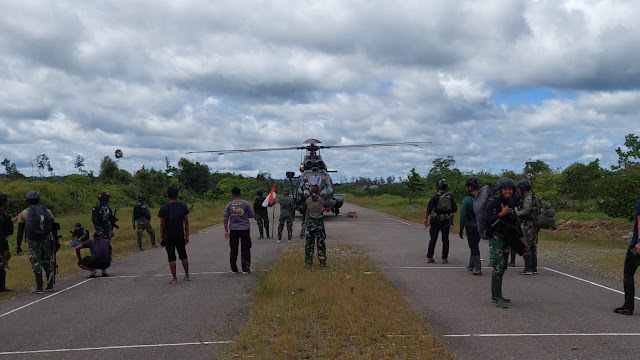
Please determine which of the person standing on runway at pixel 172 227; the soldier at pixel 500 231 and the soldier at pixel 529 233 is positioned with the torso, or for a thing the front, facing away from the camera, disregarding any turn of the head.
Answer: the person standing on runway

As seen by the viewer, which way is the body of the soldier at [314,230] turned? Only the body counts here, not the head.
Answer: away from the camera

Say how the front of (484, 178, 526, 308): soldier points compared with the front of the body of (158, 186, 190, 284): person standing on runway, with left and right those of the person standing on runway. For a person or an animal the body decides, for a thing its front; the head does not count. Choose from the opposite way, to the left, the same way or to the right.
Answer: the opposite way

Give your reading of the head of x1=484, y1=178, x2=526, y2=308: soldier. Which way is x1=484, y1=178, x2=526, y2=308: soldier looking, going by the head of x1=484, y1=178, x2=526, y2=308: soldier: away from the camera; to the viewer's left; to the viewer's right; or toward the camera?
toward the camera

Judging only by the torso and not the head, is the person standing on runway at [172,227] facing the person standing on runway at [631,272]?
no

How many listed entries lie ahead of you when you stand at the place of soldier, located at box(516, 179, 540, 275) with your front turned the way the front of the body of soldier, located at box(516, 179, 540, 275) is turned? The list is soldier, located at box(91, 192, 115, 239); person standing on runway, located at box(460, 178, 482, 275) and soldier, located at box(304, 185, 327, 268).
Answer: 3

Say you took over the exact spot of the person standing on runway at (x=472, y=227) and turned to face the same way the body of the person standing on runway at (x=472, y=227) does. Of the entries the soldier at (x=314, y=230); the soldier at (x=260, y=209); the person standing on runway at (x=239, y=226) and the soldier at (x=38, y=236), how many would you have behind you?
0

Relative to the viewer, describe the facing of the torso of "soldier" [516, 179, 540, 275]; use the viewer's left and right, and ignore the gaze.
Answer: facing to the left of the viewer

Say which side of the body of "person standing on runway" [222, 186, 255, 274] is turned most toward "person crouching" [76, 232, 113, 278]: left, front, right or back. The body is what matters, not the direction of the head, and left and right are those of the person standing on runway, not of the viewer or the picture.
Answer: left

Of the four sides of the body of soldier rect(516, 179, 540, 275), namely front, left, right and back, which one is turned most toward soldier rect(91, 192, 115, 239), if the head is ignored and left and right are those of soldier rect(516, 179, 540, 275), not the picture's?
front

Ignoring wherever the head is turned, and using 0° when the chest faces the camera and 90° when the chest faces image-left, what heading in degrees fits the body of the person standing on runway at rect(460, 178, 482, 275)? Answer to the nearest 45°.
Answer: approximately 90°

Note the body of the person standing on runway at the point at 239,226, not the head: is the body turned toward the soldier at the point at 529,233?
no
